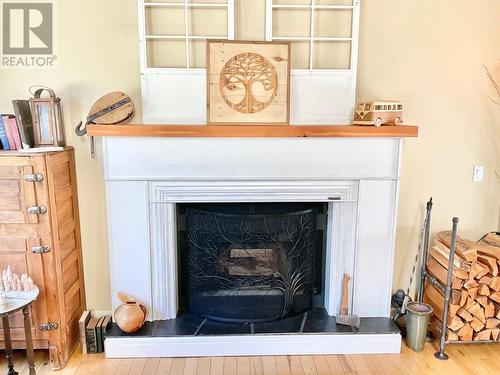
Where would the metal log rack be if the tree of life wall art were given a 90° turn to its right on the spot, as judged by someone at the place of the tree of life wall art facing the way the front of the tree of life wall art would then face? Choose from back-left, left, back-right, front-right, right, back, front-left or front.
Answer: back

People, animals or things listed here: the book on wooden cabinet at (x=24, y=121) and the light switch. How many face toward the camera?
2

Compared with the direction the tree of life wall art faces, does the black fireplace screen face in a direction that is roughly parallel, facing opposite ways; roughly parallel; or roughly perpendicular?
roughly parallel

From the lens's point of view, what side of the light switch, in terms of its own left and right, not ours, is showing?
front

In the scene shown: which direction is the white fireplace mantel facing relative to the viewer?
toward the camera

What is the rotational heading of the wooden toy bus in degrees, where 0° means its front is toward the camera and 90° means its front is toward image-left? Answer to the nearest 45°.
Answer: approximately 45°

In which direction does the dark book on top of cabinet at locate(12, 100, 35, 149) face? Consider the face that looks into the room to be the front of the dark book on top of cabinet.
toward the camera

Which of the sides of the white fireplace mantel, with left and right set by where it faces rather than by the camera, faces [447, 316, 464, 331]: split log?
left

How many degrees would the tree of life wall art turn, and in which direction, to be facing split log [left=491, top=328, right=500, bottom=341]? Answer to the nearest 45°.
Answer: approximately 90° to its left

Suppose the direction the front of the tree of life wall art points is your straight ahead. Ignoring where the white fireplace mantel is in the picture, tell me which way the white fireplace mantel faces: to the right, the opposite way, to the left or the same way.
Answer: the same way

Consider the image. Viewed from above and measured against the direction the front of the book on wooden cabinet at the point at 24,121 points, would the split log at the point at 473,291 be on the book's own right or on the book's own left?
on the book's own left

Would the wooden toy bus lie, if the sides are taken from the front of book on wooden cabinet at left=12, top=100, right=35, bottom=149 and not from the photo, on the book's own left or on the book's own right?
on the book's own left

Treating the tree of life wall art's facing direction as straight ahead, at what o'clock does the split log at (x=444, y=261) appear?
The split log is roughly at 9 o'clock from the tree of life wall art.
